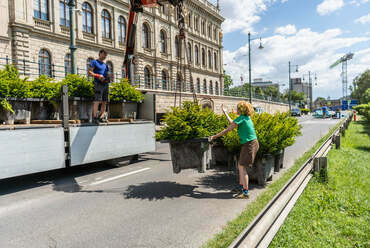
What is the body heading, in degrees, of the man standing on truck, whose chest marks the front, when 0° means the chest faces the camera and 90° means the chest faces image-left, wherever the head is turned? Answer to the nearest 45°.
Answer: approximately 315°

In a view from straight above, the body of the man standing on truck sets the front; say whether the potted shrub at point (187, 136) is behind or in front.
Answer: in front

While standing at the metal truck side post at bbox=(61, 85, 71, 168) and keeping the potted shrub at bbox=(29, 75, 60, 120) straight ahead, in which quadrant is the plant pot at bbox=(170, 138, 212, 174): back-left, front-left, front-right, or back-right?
back-right

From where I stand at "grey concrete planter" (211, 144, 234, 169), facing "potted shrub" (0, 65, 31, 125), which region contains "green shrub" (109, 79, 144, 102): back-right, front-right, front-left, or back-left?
front-right

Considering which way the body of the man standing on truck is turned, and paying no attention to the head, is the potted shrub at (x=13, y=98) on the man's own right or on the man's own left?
on the man's own right

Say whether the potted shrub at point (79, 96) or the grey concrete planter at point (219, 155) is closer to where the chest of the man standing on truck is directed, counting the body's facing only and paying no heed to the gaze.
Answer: the grey concrete planter

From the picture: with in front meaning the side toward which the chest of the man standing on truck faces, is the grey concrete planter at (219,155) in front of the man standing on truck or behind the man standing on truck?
in front

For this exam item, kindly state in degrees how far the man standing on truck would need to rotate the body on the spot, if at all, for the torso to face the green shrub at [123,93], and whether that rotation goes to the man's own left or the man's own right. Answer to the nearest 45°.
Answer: approximately 90° to the man's own left

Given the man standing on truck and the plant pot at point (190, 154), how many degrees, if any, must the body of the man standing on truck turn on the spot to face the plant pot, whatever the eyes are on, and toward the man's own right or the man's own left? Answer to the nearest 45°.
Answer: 0° — they already face it

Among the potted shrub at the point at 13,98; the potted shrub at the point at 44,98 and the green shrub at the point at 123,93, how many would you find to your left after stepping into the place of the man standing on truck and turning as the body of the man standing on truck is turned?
1

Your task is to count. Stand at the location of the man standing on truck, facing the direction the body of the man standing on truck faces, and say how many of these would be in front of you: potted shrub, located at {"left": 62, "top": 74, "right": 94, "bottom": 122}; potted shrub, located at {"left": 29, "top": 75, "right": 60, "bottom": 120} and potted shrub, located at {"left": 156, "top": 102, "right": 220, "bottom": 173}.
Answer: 1

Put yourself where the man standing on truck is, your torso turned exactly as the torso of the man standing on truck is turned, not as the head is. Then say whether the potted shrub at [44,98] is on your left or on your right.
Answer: on your right

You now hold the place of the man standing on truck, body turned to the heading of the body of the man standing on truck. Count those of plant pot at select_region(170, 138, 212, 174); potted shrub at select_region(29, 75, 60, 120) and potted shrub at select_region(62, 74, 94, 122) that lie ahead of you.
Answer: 1
